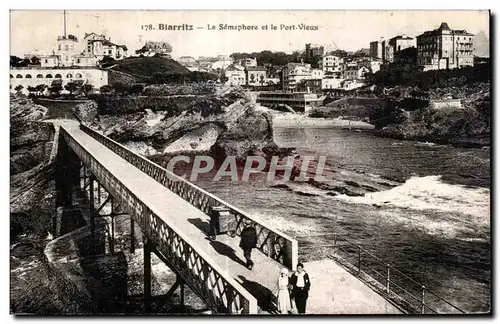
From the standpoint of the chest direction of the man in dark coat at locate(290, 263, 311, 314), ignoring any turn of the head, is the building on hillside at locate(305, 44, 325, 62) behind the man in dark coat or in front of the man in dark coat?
behind

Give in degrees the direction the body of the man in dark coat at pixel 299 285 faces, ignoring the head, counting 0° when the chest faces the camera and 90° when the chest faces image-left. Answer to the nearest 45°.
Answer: approximately 0°

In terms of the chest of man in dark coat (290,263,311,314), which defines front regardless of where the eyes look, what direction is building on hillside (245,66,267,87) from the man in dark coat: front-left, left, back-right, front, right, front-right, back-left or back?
back
